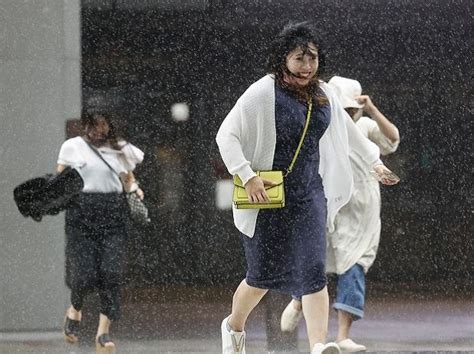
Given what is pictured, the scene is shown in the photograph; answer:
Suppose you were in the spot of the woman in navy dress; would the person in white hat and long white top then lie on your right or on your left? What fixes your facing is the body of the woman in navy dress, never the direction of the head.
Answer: on your left

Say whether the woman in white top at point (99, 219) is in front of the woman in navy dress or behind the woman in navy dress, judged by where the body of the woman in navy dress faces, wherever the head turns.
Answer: behind

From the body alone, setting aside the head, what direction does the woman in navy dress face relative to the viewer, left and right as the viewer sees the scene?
facing the viewer and to the right of the viewer

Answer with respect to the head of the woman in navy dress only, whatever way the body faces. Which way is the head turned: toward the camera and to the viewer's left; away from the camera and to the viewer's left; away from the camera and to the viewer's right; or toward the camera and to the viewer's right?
toward the camera and to the viewer's right

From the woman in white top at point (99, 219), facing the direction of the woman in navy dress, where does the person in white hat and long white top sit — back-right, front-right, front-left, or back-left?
front-left
